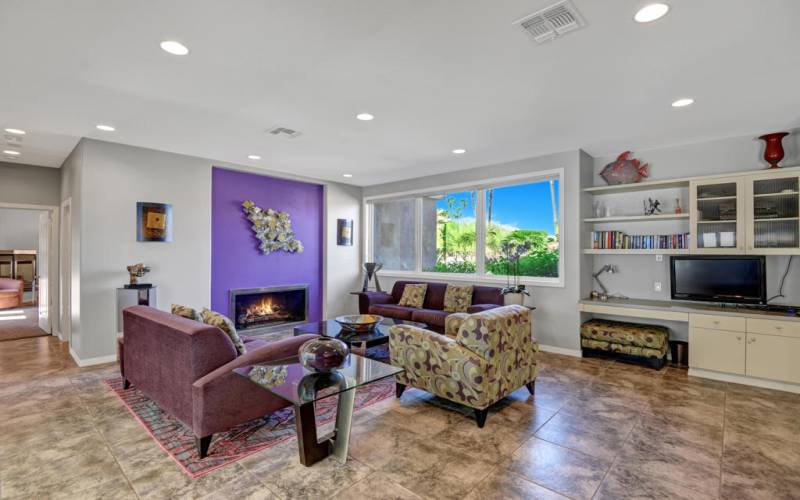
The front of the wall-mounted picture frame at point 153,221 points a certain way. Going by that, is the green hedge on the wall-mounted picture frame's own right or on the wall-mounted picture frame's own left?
on the wall-mounted picture frame's own left

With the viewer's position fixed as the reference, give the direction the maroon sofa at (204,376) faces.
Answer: facing away from the viewer and to the right of the viewer

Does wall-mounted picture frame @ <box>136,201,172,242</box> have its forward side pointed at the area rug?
yes

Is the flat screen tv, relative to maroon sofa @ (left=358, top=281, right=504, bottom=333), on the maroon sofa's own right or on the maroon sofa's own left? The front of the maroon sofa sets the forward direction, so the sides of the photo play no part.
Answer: on the maroon sofa's own left

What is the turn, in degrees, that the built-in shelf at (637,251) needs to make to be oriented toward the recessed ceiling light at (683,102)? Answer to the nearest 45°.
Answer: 0° — it already faces it

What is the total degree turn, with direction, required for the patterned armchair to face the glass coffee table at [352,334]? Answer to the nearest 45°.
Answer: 0° — it already faces it
